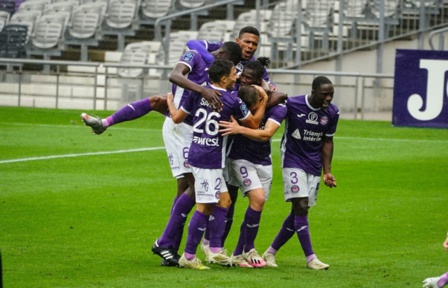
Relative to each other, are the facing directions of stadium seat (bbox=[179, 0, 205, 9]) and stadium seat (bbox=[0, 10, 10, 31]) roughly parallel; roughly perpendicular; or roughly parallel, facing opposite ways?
roughly parallel

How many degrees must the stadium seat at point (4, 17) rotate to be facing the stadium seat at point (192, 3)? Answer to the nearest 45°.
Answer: approximately 90° to its left

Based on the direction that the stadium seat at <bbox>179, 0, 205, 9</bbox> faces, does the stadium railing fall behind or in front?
in front

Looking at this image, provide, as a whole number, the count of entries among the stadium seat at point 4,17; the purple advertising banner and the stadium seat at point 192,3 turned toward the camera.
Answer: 3

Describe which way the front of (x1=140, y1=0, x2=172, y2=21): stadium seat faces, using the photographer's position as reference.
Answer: facing the viewer

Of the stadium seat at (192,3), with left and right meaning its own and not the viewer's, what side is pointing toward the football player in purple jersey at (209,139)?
front

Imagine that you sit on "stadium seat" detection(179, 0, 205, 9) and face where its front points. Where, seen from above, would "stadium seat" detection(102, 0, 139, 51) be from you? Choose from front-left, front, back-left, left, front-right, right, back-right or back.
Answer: right

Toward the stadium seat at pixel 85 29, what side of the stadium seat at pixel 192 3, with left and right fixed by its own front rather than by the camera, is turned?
right

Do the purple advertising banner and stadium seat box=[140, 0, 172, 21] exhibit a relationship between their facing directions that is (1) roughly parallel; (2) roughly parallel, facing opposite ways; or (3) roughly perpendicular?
roughly parallel

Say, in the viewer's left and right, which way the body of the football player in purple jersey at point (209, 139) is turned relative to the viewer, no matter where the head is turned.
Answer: facing away from the viewer and to the right of the viewer

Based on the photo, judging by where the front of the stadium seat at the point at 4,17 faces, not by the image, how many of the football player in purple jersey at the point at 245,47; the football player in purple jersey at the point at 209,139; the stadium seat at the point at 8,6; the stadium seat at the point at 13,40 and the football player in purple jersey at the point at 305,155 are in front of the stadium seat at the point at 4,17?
4

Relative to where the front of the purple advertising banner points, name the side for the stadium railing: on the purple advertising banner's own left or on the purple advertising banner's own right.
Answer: on the purple advertising banner's own right

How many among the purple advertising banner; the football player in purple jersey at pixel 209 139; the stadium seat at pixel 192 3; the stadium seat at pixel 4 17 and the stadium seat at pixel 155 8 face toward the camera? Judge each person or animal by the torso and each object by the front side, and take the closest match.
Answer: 4

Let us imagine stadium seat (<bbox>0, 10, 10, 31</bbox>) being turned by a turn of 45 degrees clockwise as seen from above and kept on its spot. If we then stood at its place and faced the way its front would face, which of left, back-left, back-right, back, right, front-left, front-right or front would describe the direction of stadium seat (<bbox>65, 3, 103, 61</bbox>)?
left

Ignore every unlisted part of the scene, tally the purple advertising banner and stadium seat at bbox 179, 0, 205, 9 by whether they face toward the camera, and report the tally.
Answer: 2

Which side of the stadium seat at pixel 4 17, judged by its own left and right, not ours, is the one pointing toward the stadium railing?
front

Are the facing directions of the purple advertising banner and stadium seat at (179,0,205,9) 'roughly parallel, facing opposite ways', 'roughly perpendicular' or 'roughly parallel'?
roughly parallel

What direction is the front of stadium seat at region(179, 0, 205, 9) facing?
toward the camera
